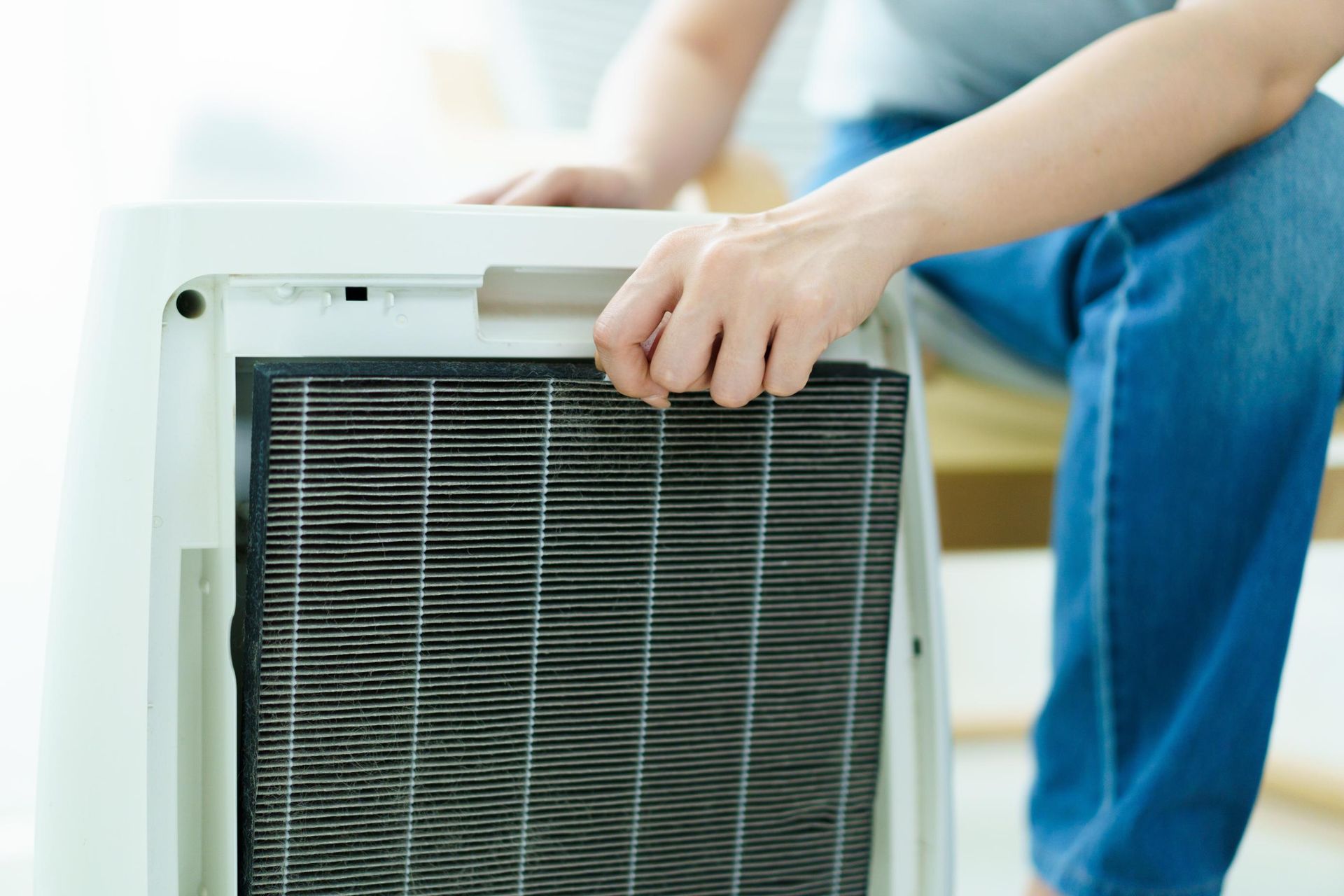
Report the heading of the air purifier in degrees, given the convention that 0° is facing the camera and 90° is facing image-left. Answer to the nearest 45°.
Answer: approximately 0°
